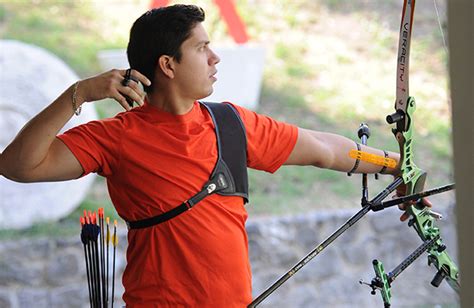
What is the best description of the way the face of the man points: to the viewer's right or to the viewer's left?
to the viewer's right

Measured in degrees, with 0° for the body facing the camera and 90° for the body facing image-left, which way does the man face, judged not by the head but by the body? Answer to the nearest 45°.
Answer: approximately 315°
